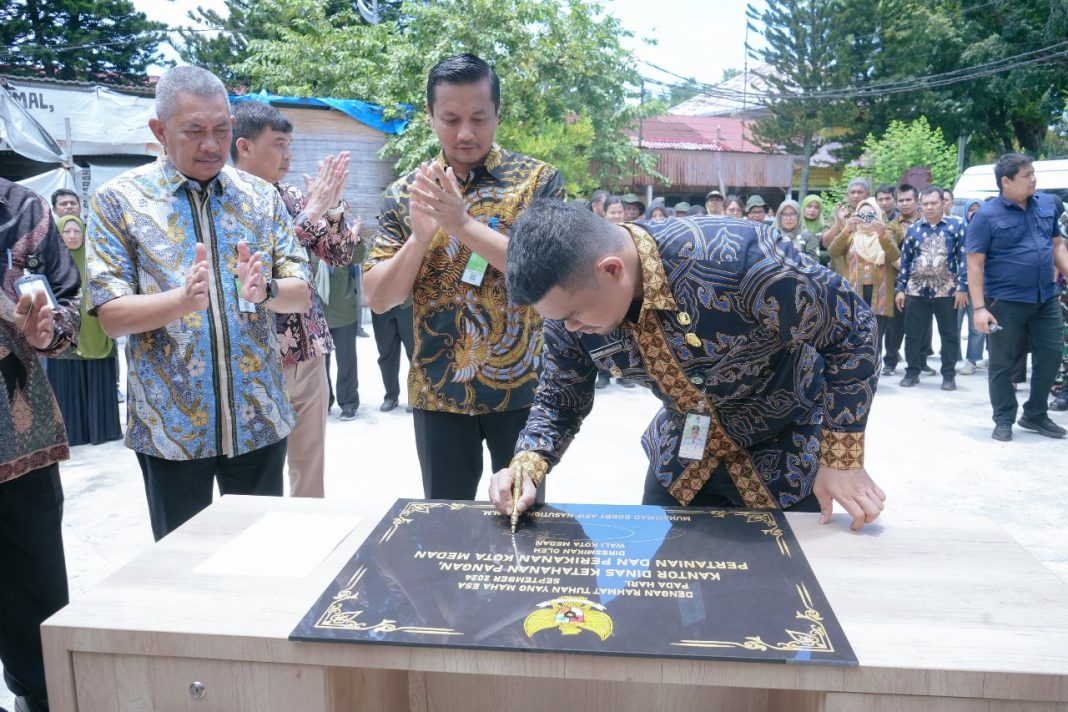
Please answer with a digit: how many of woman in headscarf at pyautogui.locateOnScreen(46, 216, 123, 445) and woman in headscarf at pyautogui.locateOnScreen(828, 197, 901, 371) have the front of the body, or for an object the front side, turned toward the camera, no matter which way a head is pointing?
2

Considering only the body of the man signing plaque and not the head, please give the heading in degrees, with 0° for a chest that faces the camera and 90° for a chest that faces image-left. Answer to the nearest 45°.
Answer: approximately 45°

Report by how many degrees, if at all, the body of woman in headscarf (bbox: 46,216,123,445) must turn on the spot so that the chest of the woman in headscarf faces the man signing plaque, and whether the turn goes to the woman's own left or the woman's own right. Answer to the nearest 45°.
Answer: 0° — they already face them

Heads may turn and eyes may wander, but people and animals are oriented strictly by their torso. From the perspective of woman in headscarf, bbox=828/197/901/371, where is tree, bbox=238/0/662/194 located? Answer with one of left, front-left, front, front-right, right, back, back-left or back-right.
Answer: back-right

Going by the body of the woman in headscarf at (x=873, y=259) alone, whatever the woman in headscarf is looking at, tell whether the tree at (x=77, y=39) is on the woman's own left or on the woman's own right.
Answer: on the woman's own right

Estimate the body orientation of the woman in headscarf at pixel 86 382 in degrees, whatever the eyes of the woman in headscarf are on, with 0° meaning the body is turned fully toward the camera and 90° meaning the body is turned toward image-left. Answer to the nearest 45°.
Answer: approximately 0°

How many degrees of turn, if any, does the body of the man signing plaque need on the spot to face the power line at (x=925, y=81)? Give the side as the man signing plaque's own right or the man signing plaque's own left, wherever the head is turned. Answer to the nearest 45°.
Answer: approximately 135° to the man signing plaque's own right

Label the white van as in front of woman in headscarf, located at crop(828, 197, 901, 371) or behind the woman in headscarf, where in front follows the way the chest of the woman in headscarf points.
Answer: behind
